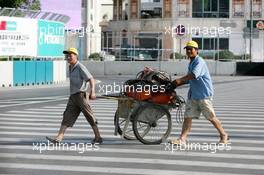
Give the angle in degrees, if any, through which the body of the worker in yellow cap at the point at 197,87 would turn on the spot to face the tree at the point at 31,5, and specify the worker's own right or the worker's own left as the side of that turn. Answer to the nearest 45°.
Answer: approximately 90° to the worker's own right

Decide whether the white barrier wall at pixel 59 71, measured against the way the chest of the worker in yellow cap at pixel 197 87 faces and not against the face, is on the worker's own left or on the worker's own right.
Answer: on the worker's own right

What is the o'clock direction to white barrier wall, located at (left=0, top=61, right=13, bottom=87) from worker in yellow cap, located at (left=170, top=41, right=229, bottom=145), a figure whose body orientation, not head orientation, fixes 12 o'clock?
The white barrier wall is roughly at 2 o'clock from the worker in yellow cap.

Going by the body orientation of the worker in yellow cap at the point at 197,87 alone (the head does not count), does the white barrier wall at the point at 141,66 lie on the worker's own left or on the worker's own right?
on the worker's own right

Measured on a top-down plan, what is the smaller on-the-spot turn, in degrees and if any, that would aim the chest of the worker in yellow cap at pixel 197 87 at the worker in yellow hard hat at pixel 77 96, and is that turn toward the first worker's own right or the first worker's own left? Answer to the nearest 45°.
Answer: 0° — they already face them

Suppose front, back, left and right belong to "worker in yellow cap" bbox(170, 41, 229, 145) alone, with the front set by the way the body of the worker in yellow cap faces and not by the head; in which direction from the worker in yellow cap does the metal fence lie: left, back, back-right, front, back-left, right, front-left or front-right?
right

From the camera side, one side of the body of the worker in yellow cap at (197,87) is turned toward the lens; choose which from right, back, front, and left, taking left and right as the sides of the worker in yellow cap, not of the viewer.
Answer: left

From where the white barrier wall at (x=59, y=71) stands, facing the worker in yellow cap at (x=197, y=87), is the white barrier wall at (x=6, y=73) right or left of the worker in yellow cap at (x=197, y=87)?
right
